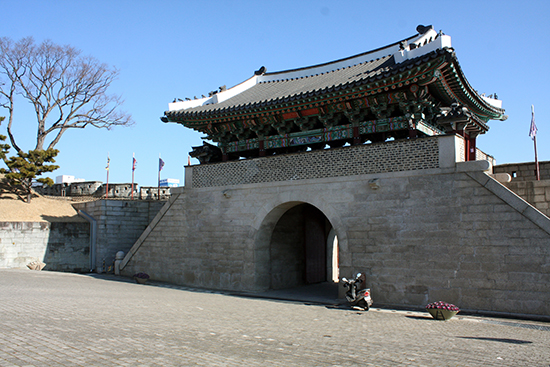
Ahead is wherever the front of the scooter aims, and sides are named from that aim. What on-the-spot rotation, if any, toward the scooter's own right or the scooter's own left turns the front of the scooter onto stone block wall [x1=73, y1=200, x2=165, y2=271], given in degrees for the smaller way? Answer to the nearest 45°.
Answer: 0° — it already faces it

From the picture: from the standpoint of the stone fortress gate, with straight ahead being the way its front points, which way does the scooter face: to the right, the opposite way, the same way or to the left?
to the right

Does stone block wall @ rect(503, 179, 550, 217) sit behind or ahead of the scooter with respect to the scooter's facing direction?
behind

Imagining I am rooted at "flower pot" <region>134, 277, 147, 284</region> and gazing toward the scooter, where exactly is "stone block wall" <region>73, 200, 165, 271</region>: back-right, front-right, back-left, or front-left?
back-left

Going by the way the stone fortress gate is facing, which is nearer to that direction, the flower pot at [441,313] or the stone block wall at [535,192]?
the flower pot

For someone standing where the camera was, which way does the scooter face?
facing away from the viewer and to the left of the viewer

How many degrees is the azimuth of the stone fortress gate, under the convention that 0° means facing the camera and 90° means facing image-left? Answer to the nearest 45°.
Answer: approximately 45°

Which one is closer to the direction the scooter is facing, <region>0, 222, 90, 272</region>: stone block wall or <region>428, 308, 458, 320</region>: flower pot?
the stone block wall

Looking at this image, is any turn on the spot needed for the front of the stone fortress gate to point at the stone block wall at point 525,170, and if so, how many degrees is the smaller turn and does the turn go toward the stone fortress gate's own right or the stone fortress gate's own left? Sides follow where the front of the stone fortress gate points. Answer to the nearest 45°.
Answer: approximately 135° to the stone fortress gate's own left

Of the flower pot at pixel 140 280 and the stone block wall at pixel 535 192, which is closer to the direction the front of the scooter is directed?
the flower pot

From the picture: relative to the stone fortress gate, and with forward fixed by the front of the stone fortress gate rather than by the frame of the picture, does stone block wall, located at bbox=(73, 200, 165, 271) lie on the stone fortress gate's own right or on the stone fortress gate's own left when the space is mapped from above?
on the stone fortress gate's own right
